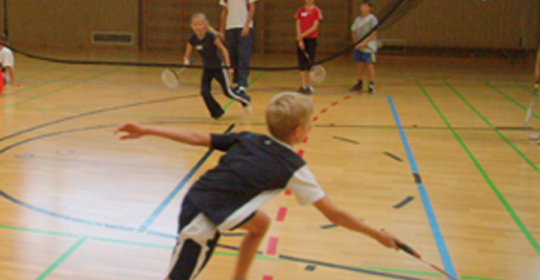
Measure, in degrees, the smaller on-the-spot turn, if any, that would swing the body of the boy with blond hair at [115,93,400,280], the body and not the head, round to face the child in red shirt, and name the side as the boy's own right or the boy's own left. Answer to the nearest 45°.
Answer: approximately 45° to the boy's own left

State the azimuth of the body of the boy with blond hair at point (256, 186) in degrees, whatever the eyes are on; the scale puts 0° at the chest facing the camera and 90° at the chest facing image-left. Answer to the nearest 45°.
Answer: approximately 225°

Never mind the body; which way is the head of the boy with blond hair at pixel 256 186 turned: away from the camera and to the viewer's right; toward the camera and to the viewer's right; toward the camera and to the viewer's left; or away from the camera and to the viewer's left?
away from the camera and to the viewer's right

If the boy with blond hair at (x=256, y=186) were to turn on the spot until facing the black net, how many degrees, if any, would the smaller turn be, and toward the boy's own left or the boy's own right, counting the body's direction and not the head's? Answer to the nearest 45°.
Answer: approximately 45° to the boy's own left
